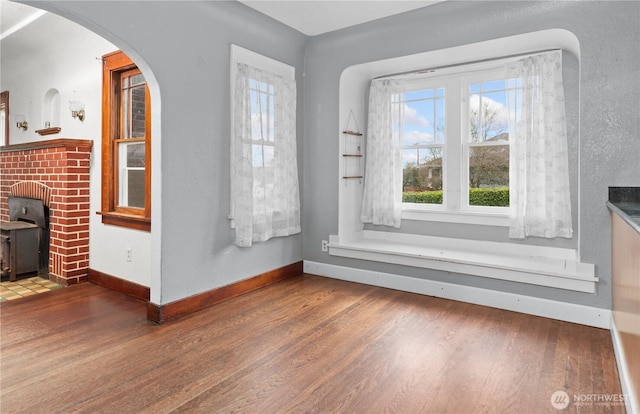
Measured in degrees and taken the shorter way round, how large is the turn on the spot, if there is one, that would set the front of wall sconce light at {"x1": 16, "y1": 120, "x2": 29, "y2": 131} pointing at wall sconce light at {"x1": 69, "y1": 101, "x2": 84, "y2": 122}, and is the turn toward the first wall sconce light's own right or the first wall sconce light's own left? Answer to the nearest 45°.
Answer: approximately 45° to the first wall sconce light's own left

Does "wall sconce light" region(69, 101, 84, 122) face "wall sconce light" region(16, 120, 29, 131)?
no

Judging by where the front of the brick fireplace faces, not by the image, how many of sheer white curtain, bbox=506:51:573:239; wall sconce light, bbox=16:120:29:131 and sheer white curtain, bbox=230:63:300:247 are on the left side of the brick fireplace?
2

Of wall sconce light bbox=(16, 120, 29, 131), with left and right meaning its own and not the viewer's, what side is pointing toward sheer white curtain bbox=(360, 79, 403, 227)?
left

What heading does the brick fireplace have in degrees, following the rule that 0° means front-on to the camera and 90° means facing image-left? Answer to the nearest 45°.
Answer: approximately 45°

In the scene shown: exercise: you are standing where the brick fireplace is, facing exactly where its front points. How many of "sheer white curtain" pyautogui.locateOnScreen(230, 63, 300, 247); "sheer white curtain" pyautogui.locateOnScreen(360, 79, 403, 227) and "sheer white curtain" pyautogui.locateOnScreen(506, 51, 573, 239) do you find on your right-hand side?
0

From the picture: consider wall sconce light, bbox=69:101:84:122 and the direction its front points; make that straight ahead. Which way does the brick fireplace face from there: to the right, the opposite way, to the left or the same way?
the same way

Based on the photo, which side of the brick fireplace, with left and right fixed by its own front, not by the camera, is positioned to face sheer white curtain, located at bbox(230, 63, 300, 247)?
left

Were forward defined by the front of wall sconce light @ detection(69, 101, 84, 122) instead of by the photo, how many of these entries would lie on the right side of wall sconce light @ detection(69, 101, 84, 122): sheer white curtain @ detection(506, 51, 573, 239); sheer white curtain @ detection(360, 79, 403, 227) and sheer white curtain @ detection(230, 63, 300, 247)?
0

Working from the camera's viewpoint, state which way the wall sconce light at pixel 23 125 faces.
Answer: facing the viewer and to the left of the viewer

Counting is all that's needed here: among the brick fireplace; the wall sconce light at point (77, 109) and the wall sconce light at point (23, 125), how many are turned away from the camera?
0

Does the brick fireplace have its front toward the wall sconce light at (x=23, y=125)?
no

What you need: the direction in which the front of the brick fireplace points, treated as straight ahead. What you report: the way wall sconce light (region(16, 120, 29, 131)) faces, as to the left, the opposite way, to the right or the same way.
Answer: the same way

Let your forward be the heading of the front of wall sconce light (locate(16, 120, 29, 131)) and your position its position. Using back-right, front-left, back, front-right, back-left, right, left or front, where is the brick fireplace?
front-left

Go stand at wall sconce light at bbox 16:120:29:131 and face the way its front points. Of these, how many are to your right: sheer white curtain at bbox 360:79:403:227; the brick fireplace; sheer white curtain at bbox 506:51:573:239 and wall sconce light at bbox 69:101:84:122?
0

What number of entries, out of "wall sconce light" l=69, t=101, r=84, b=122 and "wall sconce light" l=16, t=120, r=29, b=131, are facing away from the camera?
0

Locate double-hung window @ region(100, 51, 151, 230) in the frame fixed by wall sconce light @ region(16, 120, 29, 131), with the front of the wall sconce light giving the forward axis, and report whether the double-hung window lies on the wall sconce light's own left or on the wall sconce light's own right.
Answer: on the wall sconce light's own left

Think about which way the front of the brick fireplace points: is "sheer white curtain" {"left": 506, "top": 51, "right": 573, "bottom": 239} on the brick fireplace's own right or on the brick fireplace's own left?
on the brick fireplace's own left
